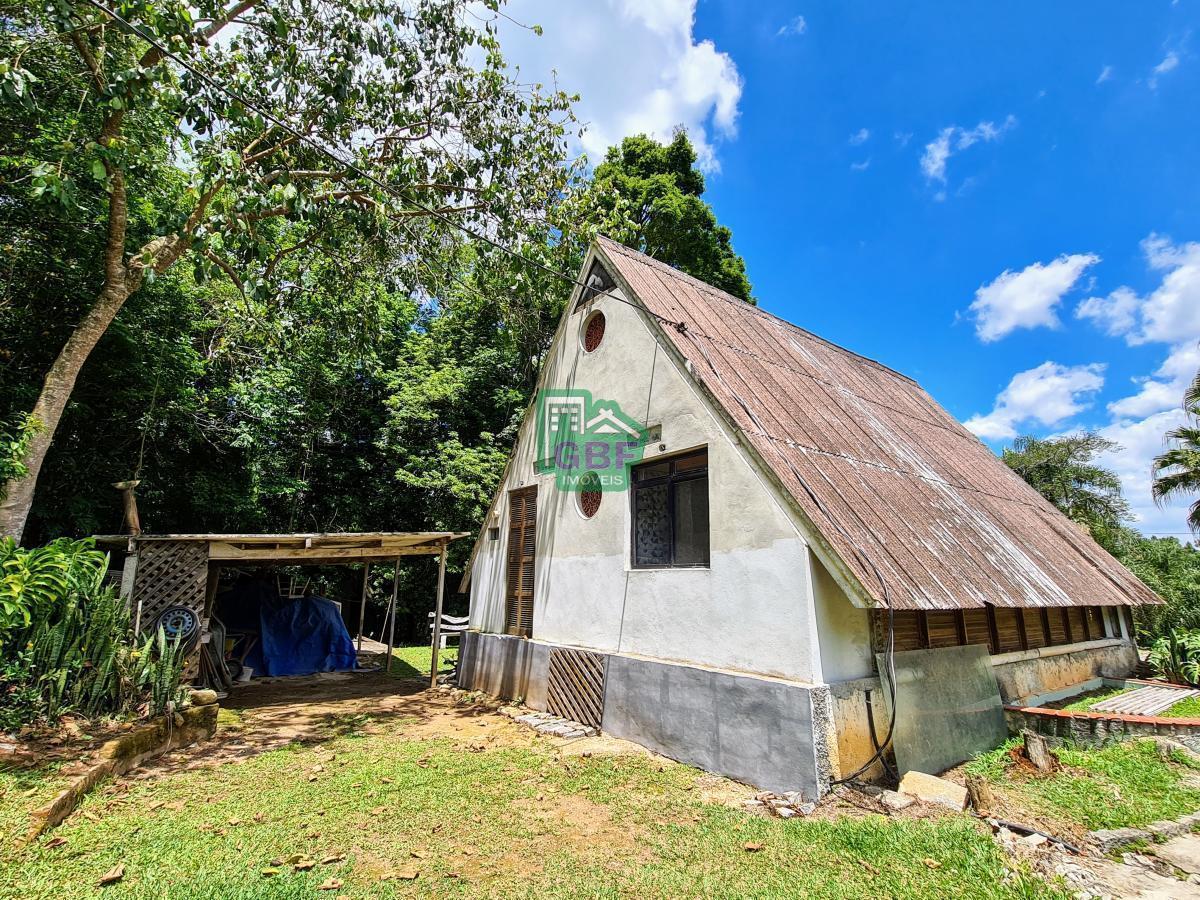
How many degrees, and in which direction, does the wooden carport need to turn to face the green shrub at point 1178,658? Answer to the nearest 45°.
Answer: approximately 90° to its left

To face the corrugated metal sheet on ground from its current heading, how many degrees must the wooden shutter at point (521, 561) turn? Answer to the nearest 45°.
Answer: approximately 135° to its left

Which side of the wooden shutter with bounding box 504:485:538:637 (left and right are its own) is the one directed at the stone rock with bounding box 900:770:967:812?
left

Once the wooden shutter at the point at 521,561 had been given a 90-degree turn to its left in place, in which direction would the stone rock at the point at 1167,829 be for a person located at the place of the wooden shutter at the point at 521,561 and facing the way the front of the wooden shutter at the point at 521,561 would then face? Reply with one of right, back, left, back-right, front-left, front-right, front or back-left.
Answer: front

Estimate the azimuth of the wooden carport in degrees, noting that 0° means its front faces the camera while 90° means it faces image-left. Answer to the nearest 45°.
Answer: approximately 0°

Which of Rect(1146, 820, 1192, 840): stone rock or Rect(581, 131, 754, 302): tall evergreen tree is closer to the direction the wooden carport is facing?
the stone rock

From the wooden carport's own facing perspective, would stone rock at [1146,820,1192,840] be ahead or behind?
ahead

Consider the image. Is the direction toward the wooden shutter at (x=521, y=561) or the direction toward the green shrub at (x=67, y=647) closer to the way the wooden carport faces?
the green shrub

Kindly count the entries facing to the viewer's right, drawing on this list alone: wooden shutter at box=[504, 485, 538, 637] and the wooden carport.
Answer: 0

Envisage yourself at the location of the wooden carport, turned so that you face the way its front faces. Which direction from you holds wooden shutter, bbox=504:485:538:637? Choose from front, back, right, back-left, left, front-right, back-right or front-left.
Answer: left

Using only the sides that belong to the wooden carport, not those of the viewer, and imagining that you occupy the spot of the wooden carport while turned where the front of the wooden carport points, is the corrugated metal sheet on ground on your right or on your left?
on your left

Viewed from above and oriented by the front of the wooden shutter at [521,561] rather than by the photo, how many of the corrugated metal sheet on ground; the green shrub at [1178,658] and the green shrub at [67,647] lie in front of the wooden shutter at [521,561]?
1

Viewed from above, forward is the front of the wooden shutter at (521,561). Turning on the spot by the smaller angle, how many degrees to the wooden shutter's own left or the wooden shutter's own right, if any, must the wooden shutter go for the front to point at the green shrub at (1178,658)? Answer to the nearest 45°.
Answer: approximately 135° to the wooden shutter's own left

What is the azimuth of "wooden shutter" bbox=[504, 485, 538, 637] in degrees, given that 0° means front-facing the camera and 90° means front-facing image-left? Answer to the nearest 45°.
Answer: approximately 45°
